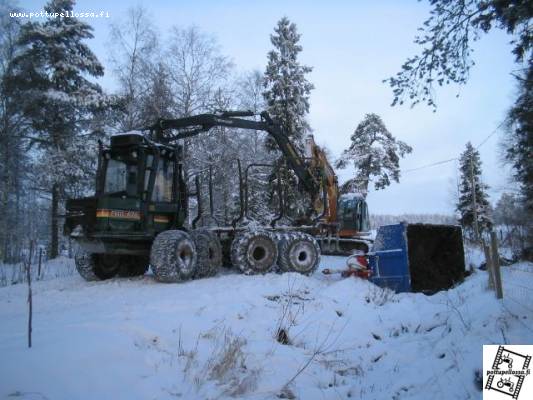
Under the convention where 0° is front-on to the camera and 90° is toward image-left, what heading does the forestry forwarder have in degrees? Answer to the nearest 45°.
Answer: approximately 45°

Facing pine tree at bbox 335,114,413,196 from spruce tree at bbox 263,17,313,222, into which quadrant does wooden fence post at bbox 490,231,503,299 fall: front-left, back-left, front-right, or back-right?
back-right

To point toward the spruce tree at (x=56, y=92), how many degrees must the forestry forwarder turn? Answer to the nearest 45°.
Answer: approximately 90° to its right

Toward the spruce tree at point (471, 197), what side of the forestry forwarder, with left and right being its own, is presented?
back

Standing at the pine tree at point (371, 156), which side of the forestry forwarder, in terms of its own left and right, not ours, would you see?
back

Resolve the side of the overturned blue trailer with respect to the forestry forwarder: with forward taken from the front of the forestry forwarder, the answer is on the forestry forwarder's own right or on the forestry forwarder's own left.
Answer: on the forestry forwarder's own left

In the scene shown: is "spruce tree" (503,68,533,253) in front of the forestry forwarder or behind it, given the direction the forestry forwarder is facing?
behind

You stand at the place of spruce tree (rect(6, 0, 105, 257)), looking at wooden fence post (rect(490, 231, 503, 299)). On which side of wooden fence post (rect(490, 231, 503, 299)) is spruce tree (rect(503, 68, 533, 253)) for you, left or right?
left
